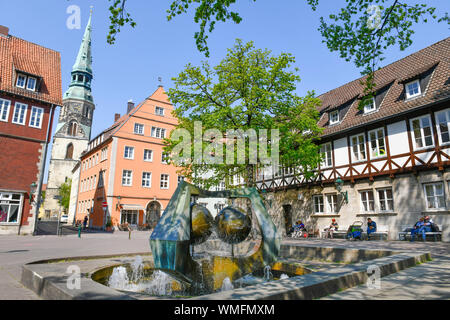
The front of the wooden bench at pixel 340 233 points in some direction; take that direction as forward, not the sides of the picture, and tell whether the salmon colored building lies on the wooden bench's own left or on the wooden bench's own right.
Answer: on the wooden bench's own right

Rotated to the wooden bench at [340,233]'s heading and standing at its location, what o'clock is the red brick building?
The red brick building is roughly at 1 o'clock from the wooden bench.

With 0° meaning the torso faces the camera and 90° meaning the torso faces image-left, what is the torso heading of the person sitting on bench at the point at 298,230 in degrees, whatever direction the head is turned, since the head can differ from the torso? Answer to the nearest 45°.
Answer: approximately 45°

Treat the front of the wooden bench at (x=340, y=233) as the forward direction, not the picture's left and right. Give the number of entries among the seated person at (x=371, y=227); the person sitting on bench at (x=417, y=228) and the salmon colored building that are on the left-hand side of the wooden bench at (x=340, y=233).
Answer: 2

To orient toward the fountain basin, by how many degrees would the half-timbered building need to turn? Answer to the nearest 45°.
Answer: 0° — it already faces it

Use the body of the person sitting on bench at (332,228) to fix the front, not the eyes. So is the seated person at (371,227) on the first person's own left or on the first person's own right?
on the first person's own left
